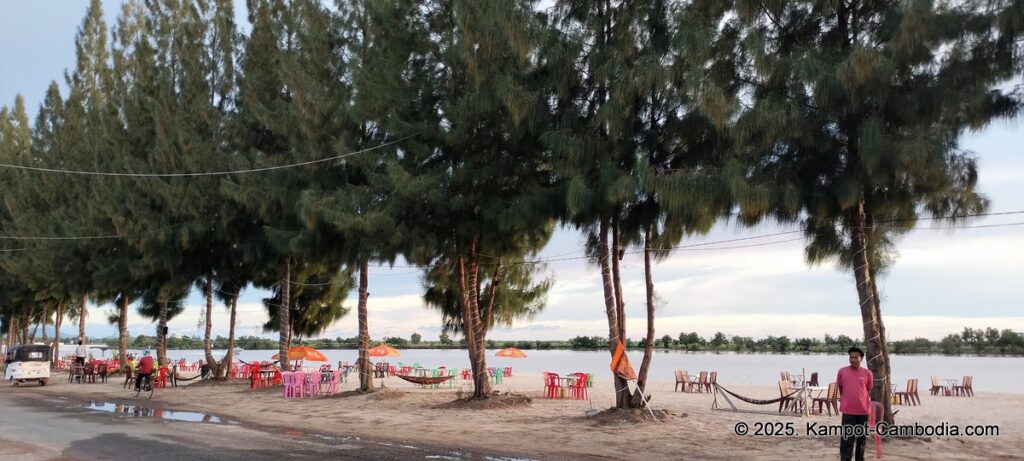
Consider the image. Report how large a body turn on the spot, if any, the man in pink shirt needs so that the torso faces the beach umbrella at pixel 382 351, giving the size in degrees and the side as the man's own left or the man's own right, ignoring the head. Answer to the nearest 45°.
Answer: approximately 135° to the man's own right

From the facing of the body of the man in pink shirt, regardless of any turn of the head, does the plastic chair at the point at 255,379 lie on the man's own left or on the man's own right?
on the man's own right

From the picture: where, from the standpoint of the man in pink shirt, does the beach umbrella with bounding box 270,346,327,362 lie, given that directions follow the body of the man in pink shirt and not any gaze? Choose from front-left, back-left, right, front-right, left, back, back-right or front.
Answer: back-right

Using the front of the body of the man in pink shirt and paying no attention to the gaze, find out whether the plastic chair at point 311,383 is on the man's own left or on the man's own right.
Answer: on the man's own right

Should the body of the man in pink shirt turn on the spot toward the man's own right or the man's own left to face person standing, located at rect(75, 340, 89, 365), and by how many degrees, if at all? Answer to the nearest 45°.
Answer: approximately 135° to the man's own right

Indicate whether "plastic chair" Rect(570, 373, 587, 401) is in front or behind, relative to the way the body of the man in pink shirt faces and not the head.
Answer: behind

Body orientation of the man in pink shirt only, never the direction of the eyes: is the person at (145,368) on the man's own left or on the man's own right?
on the man's own right

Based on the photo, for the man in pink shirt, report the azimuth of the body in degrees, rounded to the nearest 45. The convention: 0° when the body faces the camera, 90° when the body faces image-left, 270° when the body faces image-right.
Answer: approximately 0°
